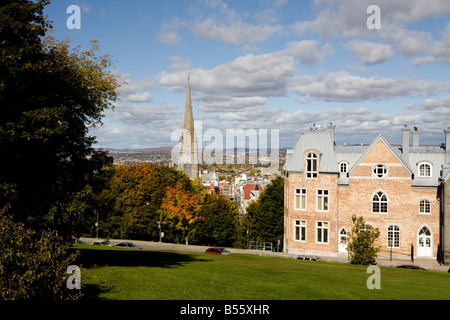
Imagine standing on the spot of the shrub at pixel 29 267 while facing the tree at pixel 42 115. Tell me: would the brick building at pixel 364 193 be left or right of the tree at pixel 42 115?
right

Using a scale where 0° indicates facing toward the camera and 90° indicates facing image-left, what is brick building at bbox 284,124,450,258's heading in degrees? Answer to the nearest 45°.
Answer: approximately 0°

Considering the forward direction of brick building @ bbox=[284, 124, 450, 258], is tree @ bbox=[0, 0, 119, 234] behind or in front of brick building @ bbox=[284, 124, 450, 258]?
in front

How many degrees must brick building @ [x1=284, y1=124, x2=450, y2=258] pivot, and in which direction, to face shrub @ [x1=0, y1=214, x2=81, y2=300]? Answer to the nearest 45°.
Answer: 0° — it already faces it

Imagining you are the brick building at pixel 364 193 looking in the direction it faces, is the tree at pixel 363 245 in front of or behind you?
in front
